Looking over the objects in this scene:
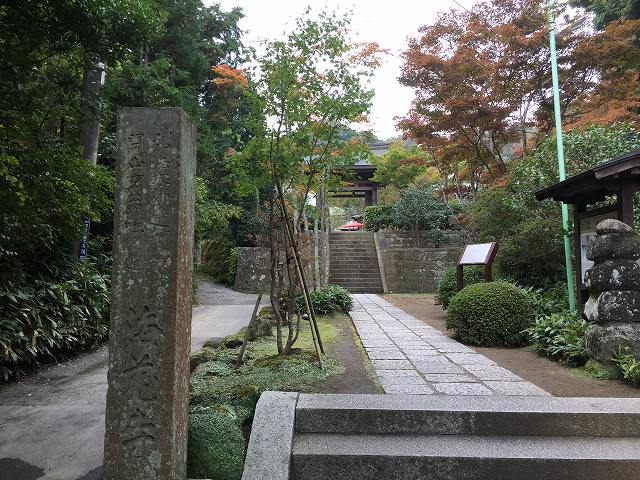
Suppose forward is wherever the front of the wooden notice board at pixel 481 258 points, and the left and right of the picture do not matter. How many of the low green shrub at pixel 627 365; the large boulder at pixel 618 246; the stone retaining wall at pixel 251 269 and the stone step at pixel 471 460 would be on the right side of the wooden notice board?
1

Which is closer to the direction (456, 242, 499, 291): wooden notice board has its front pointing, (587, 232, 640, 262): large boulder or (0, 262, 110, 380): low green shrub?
the low green shrub

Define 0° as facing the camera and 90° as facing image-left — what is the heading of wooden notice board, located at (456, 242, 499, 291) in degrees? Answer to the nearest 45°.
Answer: approximately 45°

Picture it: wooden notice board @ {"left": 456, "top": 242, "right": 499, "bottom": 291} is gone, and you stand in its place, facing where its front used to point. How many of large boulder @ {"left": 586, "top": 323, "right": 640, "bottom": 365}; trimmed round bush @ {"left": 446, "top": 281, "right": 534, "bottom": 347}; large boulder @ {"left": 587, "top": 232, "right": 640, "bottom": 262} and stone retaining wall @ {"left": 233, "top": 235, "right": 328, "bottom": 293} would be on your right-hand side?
1

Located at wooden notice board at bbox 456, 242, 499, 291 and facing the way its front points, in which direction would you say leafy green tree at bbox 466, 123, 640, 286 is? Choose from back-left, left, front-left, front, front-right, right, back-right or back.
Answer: back

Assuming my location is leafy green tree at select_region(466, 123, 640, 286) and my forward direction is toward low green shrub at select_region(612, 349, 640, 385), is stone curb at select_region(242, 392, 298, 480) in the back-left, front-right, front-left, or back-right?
front-right

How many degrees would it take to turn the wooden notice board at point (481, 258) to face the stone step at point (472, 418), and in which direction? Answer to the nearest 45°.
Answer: approximately 45° to its left

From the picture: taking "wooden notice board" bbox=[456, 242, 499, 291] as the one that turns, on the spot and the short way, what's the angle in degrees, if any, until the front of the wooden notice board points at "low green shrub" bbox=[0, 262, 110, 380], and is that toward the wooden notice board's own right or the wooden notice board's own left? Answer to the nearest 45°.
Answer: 0° — it already faces it

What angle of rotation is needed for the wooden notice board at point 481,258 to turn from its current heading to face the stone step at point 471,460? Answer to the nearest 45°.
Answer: approximately 45° to its left

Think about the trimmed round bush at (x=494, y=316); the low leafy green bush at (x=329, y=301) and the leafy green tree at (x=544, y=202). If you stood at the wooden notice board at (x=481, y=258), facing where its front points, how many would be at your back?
1

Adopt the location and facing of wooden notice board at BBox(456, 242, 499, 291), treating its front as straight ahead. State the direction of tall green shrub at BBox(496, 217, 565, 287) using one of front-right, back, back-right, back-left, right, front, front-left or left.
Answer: back

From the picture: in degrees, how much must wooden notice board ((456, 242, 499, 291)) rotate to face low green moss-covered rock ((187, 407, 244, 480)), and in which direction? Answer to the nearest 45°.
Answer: approximately 45° to its left

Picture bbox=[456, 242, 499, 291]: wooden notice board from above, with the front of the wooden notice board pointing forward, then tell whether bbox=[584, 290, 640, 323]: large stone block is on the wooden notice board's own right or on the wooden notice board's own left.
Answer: on the wooden notice board's own left

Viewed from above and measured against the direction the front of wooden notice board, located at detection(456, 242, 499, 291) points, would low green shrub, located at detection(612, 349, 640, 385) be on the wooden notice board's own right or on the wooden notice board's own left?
on the wooden notice board's own left
